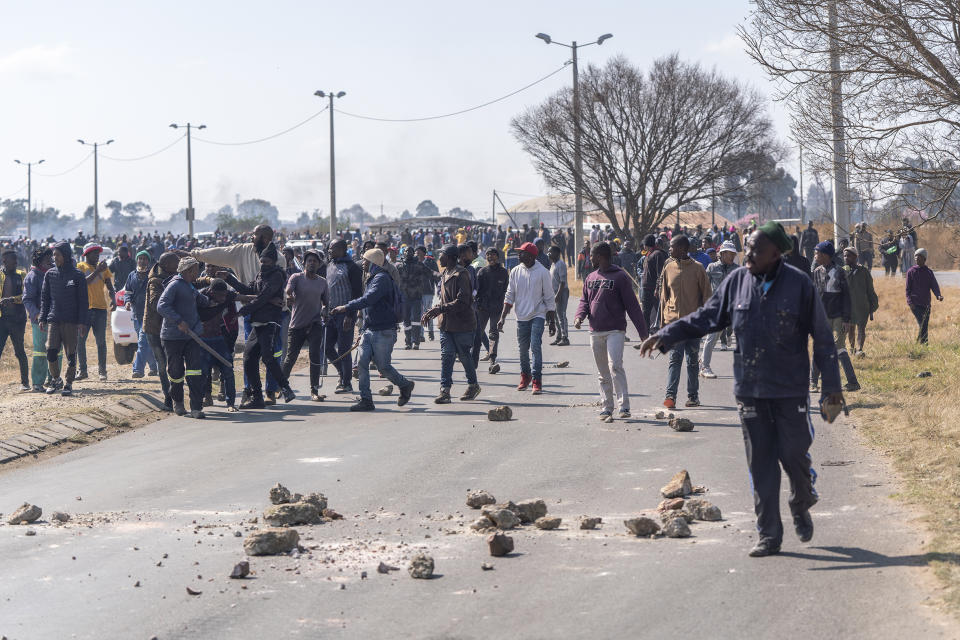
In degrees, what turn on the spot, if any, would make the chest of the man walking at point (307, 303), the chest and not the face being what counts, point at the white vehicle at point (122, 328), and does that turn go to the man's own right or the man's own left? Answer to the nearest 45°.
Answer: approximately 135° to the man's own right

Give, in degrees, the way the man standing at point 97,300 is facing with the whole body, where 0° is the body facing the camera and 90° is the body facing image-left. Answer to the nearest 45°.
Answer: approximately 0°

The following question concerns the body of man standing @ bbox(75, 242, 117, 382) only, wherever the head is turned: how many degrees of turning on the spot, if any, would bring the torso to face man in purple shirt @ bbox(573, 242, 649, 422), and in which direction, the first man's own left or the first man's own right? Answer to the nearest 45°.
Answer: approximately 45° to the first man's own left

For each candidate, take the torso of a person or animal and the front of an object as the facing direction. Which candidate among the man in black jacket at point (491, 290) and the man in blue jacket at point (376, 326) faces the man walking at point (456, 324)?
the man in black jacket

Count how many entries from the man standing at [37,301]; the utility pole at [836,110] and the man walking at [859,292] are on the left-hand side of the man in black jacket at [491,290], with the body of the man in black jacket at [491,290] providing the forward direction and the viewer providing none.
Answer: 2

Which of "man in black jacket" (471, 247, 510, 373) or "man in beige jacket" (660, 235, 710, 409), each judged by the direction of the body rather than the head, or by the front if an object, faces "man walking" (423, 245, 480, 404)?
the man in black jacket

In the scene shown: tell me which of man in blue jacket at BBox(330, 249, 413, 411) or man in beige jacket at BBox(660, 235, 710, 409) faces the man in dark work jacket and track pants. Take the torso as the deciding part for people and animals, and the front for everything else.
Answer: the man in beige jacket
